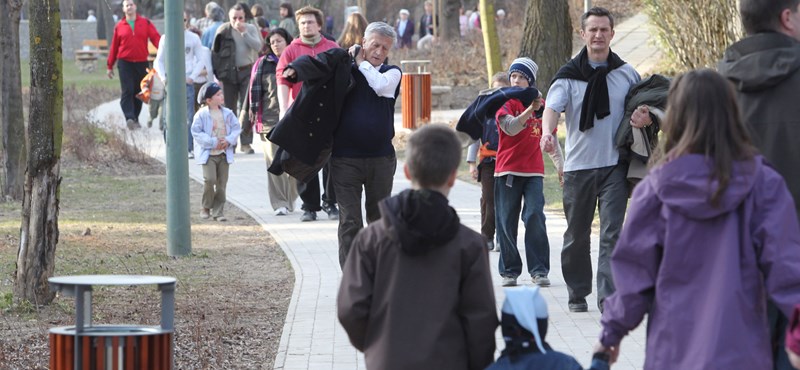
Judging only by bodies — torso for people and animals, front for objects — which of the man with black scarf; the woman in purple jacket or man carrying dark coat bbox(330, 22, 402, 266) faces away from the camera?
the woman in purple jacket

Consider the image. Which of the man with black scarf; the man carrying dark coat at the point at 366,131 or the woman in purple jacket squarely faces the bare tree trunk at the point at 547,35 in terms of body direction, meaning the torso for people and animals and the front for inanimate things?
the woman in purple jacket

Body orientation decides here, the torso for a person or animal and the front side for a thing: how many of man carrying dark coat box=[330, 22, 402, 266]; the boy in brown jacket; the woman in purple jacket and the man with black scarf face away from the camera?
2

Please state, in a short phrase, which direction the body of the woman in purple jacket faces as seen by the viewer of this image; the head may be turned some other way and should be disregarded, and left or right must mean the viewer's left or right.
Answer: facing away from the viewer

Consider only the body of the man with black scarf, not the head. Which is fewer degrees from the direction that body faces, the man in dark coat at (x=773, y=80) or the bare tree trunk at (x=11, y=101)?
the man in dark coat

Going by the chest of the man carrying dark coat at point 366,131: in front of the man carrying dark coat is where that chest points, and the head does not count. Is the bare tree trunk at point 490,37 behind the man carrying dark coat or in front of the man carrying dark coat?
behind

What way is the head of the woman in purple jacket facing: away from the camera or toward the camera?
away from the camera

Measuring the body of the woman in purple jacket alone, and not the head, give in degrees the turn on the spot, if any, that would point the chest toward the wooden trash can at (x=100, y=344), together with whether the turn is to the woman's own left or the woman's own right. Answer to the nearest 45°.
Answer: approximately 90° to the woman's own left

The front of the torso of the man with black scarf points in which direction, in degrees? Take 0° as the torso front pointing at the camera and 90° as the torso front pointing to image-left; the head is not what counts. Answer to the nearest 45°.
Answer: approximately 0°

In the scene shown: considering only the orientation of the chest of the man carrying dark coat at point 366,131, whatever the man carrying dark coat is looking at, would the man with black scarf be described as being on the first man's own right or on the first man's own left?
on the first man's own left

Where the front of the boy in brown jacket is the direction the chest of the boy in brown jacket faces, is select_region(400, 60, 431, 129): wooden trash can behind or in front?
in front

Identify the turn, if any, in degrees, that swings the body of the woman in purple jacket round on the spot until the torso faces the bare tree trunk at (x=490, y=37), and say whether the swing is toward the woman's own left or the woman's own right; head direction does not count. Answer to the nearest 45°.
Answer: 0° — they already face it

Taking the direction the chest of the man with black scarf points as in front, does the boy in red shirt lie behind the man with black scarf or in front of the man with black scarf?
behind

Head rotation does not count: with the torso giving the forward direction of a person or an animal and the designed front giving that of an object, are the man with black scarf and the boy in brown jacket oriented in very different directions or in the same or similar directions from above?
very different directions

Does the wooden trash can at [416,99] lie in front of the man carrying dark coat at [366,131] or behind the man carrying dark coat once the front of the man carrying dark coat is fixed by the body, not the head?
behind

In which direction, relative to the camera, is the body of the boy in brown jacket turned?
away from the camera

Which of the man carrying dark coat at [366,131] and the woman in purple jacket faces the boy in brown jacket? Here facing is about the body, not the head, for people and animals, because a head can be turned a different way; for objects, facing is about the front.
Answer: the man carrying dark coat

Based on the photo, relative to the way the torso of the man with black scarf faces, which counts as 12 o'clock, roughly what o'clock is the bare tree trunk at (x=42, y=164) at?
The bare tree trunk is roughly at 3 o'clock from the man with black scarf.

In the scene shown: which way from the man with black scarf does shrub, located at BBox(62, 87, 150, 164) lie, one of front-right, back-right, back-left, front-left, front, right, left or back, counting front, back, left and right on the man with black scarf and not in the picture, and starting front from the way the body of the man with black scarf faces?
back-right
